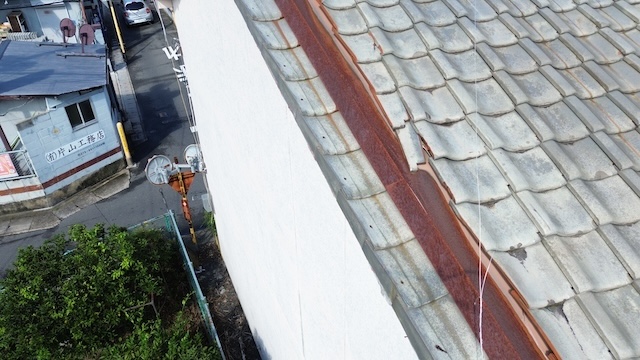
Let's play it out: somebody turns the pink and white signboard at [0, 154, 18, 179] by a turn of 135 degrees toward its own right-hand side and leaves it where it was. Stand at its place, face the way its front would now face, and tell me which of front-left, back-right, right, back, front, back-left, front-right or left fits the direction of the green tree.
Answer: back-left

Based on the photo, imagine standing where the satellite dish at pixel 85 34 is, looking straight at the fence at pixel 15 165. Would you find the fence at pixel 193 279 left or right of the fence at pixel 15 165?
left

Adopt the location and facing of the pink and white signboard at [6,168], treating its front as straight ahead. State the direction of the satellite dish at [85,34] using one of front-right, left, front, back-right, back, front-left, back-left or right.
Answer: back-left

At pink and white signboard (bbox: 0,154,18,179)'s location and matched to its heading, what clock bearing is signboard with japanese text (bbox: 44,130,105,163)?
signboard with japanese text (bbox: 44,130,105,163) is roughly at 9 o'clock from pink and white signboard (bbox: 0,154,18,179).

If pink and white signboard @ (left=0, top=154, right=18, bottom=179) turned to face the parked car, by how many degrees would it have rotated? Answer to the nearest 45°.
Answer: approximately 135° to its left

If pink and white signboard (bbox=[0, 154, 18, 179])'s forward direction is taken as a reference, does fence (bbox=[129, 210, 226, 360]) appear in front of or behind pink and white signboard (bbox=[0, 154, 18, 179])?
in front

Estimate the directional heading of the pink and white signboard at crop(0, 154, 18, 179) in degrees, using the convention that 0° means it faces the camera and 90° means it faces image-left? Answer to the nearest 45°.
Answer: approximately 0°
